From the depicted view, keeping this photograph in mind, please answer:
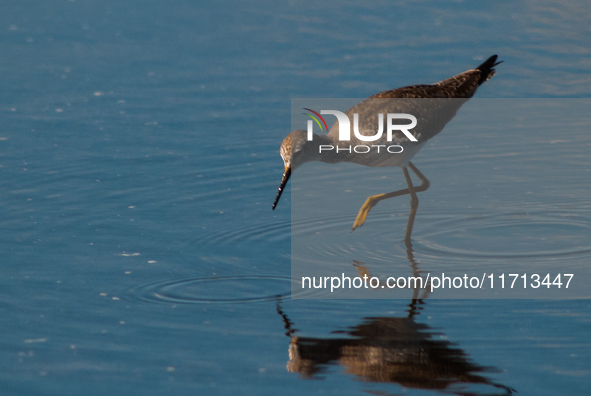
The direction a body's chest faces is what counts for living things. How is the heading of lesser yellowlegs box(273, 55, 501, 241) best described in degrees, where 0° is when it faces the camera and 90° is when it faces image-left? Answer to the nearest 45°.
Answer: approximately 90°
